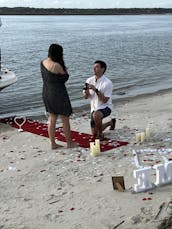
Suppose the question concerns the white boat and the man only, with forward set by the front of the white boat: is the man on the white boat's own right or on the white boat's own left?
on the white boat's own right

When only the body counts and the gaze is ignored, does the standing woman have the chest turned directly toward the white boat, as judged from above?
no

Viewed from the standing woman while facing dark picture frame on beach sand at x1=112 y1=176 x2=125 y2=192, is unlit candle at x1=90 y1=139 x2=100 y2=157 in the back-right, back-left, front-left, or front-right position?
front-left

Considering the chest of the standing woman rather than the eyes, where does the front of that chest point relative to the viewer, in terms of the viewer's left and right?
facing away from the viewer and to the right of the viewer

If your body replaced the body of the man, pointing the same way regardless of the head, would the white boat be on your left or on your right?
on your right

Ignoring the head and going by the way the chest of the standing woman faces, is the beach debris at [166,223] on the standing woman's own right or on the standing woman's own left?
on the standing woman's own right

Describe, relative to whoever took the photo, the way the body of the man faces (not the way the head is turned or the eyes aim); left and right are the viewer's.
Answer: facing the viewer and to the left of the viewer

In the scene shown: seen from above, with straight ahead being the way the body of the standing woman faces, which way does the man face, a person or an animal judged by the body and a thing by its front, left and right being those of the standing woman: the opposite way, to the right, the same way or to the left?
the opposite way

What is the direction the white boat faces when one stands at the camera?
facing to the right of the viewer

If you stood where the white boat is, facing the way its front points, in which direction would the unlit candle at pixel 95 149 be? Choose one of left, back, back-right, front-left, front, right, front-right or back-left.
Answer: right

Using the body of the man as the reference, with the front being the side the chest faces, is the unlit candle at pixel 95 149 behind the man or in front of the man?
in front

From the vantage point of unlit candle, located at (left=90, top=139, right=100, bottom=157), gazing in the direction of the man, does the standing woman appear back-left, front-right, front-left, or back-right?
front-left

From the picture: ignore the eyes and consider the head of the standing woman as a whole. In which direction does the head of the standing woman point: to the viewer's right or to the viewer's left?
to the viewer's right

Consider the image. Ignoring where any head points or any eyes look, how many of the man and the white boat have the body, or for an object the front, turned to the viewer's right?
1
